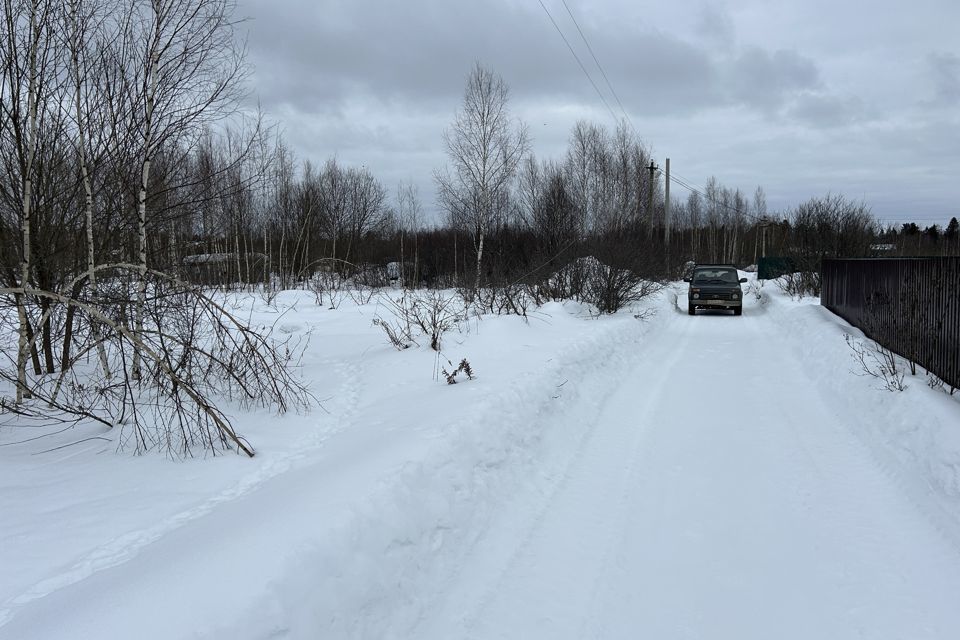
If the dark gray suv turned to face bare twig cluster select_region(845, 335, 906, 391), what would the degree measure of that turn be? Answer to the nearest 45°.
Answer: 0° — it already faces it

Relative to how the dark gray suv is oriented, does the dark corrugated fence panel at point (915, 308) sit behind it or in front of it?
in front

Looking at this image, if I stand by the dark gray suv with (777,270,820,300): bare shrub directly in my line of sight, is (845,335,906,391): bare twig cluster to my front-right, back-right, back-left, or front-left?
back-right

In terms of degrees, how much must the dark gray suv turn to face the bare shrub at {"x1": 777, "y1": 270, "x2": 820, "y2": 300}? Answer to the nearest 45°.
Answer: approximately 135° to its left

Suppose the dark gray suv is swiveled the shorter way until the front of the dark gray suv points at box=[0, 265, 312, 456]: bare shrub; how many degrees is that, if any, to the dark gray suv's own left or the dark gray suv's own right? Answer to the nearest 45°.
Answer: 0° — it already faces it

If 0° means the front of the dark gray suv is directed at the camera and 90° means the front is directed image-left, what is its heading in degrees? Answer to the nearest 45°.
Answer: approximately 0°
